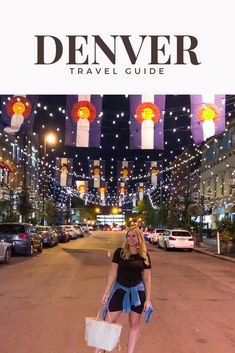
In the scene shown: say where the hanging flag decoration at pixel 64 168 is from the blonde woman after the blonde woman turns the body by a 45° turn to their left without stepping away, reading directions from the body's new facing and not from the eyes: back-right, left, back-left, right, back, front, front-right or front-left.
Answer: back-left

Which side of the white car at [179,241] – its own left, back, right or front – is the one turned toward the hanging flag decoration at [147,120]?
back

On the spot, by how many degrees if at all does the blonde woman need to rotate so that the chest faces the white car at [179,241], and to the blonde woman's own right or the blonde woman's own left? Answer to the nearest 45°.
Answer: approximately 180°

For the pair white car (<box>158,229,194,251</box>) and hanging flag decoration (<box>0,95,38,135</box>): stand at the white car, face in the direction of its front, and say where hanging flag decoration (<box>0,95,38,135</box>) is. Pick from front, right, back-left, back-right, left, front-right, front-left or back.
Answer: back-left

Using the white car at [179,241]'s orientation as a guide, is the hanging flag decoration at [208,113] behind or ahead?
behind

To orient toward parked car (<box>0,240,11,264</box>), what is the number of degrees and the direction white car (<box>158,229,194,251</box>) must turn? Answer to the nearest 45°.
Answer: approximately 135° to its left

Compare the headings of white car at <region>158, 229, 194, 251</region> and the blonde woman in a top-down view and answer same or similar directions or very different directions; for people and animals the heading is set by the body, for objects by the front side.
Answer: very different directions

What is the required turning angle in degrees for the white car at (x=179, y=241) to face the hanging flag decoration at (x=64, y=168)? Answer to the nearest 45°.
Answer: approximately 45° to its left

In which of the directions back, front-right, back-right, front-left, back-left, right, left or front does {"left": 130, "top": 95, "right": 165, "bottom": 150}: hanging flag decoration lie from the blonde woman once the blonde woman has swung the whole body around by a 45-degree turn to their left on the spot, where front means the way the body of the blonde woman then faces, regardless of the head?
back-left

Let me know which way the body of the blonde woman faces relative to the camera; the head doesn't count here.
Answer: toward the camera

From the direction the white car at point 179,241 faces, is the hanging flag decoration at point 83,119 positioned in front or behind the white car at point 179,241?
behind

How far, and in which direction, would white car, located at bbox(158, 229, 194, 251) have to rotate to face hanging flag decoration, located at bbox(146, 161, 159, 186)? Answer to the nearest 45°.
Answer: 0° — it already faces it

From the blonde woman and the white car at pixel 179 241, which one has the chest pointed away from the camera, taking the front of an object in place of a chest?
the white car

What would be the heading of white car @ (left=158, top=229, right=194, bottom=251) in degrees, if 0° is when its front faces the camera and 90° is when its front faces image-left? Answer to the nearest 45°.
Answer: approximately 180°

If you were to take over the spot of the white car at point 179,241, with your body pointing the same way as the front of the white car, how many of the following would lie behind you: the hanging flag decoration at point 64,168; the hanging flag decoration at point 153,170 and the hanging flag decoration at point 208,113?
1

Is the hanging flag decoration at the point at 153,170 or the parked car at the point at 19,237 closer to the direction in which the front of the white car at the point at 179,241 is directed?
the hanging flag decoration

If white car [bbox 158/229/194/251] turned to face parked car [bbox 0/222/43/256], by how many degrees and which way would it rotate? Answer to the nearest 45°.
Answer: approximately 135° to its left
